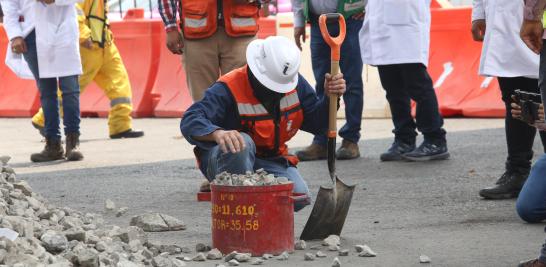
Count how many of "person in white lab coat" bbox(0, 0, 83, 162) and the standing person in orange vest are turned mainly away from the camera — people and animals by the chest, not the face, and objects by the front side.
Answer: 0

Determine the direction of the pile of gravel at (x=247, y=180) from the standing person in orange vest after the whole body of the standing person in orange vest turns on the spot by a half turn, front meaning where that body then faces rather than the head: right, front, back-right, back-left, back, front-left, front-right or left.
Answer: back

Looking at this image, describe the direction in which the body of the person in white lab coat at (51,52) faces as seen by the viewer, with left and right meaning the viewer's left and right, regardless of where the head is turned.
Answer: facing the viewer and to the left of the viewer

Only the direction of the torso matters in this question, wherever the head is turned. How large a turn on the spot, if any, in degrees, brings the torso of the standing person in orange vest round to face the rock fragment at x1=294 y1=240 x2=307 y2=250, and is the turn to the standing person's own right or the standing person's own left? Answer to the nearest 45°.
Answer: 0° — they already face it

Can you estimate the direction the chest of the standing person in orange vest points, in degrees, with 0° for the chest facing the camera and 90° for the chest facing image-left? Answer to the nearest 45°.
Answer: approximately 0°

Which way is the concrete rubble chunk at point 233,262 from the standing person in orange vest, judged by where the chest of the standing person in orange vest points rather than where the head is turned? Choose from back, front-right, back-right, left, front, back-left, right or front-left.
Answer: front

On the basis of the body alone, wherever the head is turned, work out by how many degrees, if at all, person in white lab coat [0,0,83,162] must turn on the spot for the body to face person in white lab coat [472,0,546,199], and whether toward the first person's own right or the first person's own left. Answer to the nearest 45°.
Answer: approximately 90° to the first person's own left

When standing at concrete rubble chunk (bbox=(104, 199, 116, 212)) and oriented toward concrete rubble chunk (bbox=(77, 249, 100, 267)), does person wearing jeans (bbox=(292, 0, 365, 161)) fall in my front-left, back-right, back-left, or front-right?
back-left

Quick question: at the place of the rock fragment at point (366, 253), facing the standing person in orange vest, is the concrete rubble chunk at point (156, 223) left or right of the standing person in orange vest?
left

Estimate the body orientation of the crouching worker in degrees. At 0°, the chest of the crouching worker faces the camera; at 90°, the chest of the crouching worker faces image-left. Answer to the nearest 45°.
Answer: approximately 315°

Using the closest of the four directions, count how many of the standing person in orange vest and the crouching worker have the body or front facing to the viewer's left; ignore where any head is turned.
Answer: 0

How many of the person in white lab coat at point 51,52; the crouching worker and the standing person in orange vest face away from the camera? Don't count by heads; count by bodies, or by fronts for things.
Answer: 0
